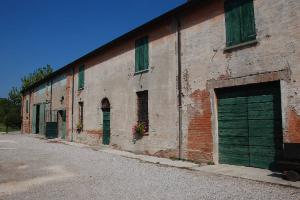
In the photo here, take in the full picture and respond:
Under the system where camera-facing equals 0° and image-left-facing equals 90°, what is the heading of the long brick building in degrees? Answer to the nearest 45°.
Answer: approximately 45°
